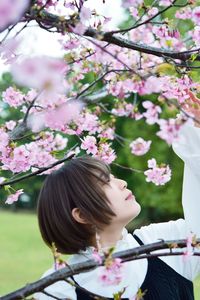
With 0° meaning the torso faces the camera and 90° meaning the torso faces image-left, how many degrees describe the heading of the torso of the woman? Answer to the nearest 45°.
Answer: approximately 315°

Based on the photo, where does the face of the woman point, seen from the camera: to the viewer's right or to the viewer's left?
to the viewer's right
